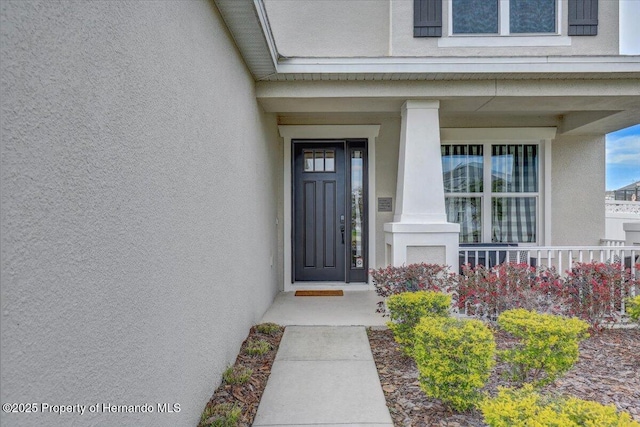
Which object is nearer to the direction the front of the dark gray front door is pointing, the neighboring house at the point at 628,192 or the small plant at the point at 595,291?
the small plant

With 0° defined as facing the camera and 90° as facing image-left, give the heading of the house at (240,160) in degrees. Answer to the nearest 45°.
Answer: approximately 0°

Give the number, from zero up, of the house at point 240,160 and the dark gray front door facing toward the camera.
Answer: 2
